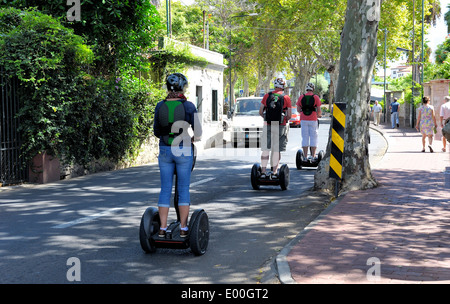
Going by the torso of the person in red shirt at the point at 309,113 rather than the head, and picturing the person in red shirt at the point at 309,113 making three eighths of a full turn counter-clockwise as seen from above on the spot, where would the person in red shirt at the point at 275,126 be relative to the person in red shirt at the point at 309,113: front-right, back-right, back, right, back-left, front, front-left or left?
front-left

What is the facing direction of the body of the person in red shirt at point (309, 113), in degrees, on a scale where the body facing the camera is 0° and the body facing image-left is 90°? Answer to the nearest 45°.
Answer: approximately 180°

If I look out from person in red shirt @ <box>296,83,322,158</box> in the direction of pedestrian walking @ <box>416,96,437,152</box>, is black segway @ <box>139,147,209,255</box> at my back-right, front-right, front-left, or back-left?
back-right

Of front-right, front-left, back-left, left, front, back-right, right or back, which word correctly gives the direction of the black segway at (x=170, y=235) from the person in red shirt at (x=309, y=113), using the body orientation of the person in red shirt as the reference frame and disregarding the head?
back

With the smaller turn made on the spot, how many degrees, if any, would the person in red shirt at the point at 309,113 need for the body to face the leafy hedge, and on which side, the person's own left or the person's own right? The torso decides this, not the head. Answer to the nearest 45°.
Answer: approximately 90° to the person's own left

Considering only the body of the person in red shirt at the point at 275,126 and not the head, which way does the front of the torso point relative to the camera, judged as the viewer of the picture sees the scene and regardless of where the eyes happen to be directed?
away from the camera

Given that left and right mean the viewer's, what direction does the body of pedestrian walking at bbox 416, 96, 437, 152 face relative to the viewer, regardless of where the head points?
facing away from the viewer

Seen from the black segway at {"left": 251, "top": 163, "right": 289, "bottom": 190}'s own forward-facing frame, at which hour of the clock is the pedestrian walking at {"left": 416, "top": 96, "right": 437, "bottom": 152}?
The pedestrian walking is roughly at 1 o'clock from the black segway.

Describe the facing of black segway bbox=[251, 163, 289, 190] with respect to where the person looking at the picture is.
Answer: facing away from the viewer

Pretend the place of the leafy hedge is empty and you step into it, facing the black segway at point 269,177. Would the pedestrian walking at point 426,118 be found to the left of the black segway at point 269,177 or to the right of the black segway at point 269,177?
left
